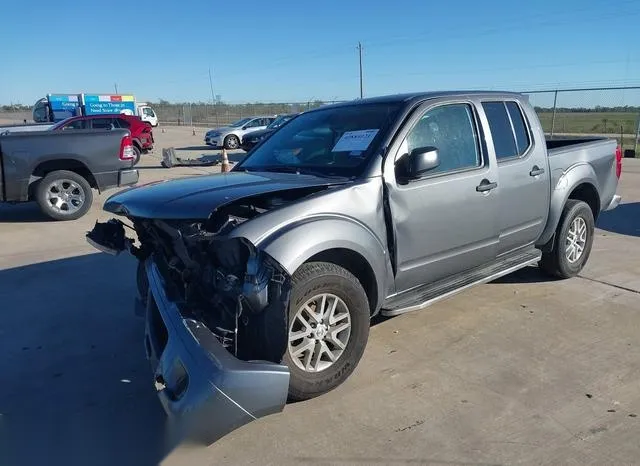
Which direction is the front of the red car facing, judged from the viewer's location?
facing to the left of the viewer

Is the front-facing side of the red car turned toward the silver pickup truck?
no

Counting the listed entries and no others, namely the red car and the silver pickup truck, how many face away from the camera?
0

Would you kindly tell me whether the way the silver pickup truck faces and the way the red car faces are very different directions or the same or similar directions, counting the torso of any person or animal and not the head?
same or similar directions

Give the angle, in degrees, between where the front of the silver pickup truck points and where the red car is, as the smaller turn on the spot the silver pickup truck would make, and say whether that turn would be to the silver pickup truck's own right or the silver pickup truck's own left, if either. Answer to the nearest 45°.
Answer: approximately 90° to the silver pickup truck's own right
